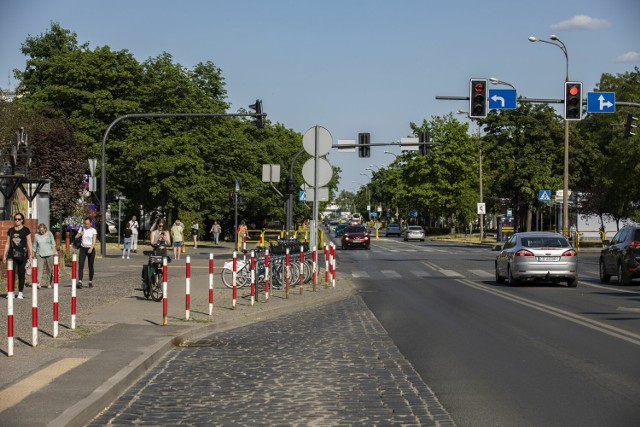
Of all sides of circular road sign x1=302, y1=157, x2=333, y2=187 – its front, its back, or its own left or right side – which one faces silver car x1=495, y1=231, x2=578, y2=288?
right

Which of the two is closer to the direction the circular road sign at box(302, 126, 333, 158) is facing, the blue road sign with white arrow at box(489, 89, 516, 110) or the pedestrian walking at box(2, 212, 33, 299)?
the blue road sign with white arrow

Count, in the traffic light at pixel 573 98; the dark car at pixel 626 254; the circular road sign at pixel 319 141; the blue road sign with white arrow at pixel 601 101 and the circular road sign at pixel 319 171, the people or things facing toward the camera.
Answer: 2

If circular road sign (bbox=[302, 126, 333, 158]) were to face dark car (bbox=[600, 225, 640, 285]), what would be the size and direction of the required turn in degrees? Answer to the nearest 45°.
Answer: approximately 90° to its right

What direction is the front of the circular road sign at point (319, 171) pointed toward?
away from the camera

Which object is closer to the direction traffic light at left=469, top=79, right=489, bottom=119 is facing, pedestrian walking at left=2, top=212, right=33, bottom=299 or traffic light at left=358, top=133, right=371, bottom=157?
the pedestrian walking

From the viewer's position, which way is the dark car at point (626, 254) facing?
facing away from the viewer and to the left of the viewer
